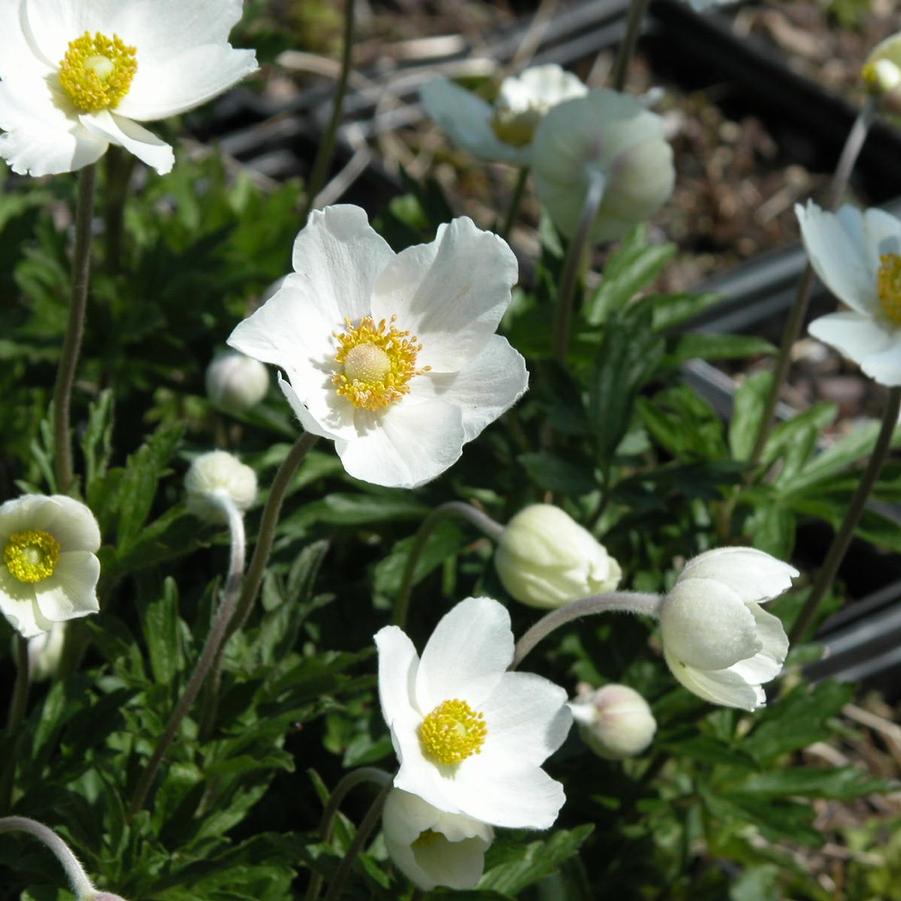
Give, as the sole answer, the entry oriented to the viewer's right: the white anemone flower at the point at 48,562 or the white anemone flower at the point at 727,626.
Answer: the white anemone flower at the point at 727,626

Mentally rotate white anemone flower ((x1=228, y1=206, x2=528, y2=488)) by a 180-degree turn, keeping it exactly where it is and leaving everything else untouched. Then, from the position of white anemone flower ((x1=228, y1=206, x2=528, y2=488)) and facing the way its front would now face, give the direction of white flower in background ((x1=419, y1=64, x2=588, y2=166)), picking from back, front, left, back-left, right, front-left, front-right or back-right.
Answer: front

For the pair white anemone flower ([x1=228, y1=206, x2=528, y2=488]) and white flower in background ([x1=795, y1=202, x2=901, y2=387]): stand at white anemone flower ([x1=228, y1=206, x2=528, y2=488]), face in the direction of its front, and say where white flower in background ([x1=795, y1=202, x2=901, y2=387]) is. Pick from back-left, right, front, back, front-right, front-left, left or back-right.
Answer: back-left

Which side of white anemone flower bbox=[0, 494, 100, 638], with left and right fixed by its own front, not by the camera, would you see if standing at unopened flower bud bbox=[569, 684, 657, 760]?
left

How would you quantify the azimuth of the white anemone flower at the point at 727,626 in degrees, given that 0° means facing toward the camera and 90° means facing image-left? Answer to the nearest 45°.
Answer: approximately 270°

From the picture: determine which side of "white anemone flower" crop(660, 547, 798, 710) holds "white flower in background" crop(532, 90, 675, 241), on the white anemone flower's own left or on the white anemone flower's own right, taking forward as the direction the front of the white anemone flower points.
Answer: on the white anemone flower's own left

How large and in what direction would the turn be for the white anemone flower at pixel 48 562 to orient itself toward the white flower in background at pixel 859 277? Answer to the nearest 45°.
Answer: approximately 90° to its left

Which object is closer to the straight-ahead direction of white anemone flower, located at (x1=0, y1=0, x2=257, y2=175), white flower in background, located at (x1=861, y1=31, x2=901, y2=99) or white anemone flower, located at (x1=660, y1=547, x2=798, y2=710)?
the white anemone flower

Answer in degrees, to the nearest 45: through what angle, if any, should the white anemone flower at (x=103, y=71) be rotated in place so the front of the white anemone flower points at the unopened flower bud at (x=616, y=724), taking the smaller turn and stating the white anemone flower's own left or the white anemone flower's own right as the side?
approximately 45° to the white anemone flower's own left

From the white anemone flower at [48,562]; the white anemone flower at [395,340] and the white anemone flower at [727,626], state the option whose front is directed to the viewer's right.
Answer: the white anemone flower at [727,626]

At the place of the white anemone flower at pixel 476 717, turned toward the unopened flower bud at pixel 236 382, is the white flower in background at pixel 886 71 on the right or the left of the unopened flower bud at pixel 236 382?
right

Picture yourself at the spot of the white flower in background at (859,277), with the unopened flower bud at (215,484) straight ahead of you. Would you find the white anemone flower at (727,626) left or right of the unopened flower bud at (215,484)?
left
